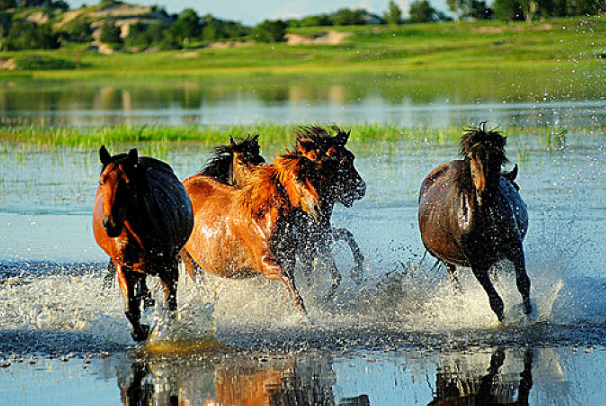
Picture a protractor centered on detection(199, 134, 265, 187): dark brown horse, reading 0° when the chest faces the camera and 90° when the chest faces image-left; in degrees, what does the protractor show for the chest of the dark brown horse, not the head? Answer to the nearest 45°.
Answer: approximately 315°

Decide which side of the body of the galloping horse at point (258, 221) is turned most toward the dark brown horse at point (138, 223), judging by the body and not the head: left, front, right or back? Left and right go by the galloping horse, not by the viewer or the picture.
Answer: right

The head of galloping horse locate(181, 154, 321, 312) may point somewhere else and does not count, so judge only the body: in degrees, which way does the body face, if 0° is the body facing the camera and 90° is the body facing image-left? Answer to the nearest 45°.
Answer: approximately 315°

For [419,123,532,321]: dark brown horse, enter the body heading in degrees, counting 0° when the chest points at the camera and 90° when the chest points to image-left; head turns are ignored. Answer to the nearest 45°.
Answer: approximately 0°

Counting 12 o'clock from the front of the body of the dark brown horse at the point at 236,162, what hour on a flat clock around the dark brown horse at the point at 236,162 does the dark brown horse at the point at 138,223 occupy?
the dark brown horse at the point at 138,223 is roughly at 2 o'clock from the dark brown horse at the point at 236,162.

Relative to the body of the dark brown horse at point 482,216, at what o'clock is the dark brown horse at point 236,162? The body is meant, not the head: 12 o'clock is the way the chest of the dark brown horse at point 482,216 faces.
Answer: the dark brown horse at point 236,162 is roughly at 4 o'clock from the dark brown horse at point 482,216.
